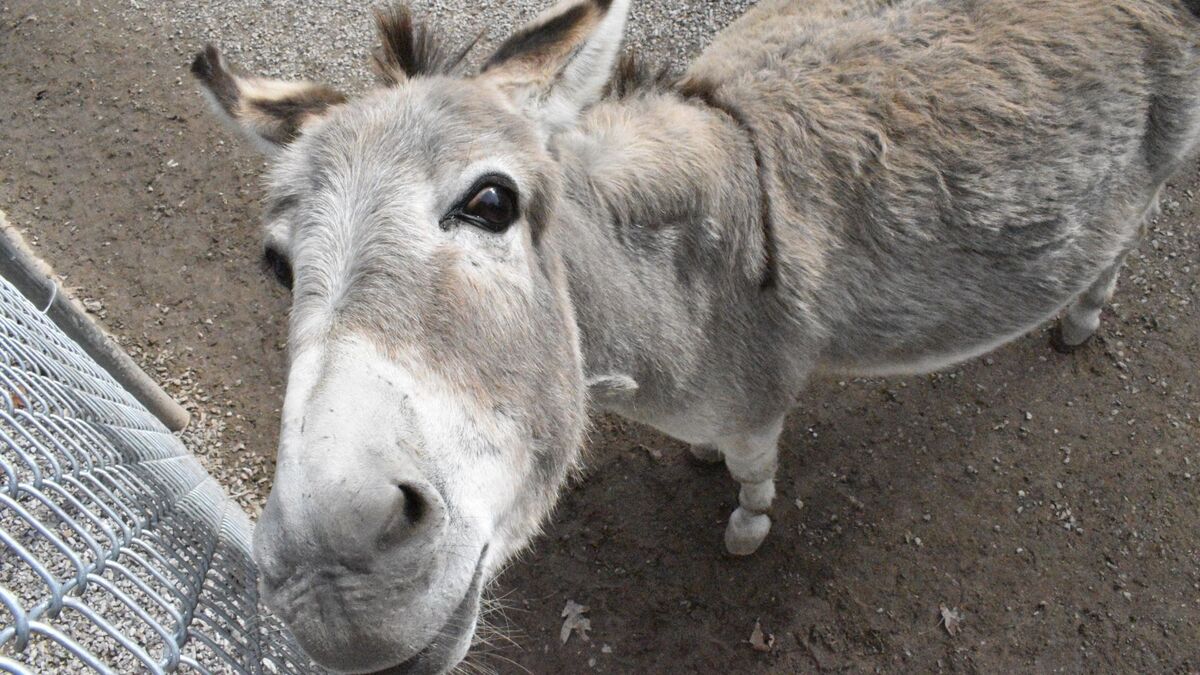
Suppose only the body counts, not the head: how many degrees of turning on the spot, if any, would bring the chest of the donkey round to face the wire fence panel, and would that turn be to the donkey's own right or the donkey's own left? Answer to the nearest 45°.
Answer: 0° — it already faces it

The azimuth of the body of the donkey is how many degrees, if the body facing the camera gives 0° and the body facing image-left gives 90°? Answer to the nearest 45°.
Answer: approximately 45°
